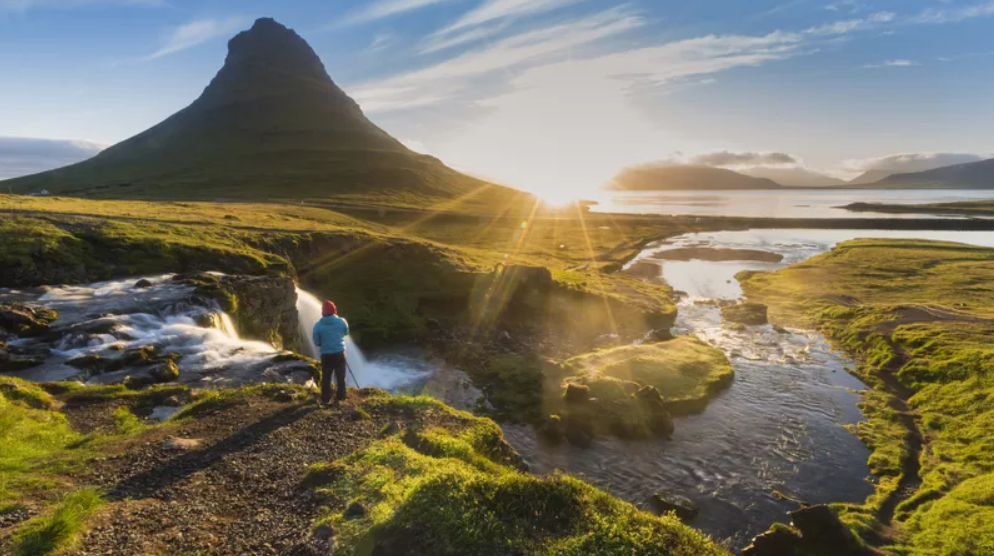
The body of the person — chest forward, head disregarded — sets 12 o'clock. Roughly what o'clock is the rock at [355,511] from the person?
The rock is roughly at 6 o'clock from the person.

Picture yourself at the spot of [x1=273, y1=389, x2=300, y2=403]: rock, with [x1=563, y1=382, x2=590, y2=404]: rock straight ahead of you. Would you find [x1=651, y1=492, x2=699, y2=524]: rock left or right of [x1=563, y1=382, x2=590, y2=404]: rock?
right

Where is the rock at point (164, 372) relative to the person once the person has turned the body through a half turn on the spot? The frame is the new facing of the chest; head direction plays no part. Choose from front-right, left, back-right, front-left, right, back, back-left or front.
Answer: back-right

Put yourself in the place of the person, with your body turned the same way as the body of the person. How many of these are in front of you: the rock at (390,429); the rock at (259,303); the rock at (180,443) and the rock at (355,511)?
1

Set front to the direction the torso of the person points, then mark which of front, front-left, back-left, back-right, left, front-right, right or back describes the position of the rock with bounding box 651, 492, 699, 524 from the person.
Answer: right

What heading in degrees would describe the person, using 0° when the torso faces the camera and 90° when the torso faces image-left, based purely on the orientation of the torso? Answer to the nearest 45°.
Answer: approximately 180°

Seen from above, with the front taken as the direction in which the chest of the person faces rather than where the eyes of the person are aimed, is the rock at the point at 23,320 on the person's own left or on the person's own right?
on the person's own left

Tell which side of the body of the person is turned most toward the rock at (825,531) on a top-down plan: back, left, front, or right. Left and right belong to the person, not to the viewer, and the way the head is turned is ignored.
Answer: right

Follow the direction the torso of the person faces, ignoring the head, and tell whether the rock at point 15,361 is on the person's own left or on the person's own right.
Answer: on the person's own left

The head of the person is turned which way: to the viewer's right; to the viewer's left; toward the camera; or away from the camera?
away from the camera

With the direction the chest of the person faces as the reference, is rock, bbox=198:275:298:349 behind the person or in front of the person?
in front
